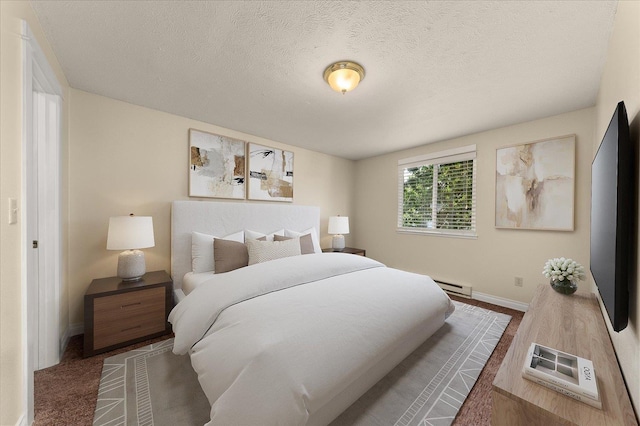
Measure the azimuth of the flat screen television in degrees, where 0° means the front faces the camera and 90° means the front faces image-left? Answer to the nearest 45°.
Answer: approximately 90°

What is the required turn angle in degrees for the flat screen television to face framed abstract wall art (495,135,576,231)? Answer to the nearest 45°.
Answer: approximately 90° to its right

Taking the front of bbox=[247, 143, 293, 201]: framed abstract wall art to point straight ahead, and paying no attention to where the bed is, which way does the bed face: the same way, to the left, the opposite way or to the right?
the same way

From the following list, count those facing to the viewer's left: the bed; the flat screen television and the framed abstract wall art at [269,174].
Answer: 1

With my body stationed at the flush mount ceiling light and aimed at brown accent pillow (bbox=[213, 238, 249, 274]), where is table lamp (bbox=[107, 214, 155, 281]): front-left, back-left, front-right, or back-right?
front-left

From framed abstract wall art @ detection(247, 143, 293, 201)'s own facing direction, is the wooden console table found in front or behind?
in front

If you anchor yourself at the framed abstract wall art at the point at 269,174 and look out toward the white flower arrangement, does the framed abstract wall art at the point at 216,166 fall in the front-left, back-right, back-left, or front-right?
back-right

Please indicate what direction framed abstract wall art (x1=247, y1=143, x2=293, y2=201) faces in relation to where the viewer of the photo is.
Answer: facing the viewer and to the right of the viewer

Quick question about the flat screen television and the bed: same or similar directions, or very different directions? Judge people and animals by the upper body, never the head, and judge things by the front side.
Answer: very different directions

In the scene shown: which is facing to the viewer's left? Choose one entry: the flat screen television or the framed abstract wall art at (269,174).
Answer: the flat screen television

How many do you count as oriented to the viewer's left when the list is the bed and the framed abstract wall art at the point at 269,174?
0

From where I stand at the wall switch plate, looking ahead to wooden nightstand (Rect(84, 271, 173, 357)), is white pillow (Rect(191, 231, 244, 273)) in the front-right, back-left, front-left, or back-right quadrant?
front-right

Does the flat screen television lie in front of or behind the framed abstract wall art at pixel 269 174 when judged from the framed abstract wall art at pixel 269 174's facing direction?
in front

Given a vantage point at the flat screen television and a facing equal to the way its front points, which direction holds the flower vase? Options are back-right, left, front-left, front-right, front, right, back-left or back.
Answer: right

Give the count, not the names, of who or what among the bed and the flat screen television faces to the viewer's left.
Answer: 1

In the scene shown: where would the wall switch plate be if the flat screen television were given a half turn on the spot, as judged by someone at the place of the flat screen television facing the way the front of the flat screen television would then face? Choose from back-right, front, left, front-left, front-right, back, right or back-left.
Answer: back-right
